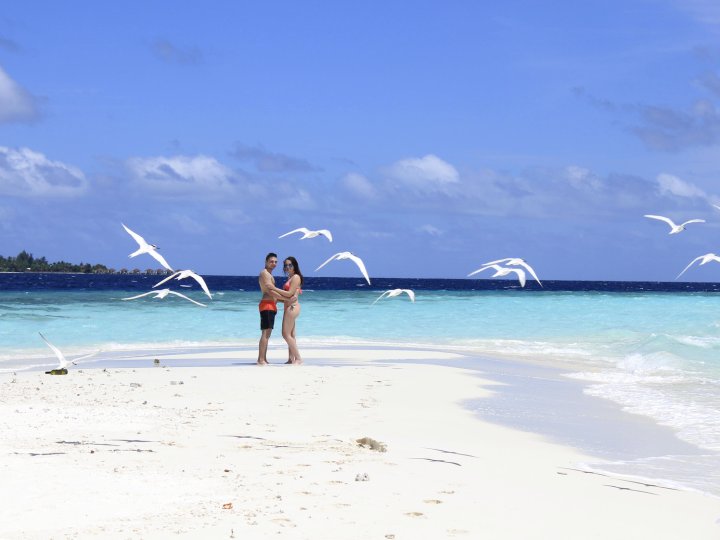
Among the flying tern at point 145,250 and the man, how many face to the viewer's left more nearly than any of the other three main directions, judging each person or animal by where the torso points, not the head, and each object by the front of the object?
0

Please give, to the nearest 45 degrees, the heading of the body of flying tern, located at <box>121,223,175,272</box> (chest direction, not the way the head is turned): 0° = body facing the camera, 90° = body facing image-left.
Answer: approximately 270°

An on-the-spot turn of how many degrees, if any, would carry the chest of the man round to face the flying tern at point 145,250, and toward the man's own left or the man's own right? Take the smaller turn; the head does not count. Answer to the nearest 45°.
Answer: approximately 135° to the man's own right

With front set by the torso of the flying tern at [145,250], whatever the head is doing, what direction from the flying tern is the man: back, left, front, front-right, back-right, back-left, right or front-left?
front-left
